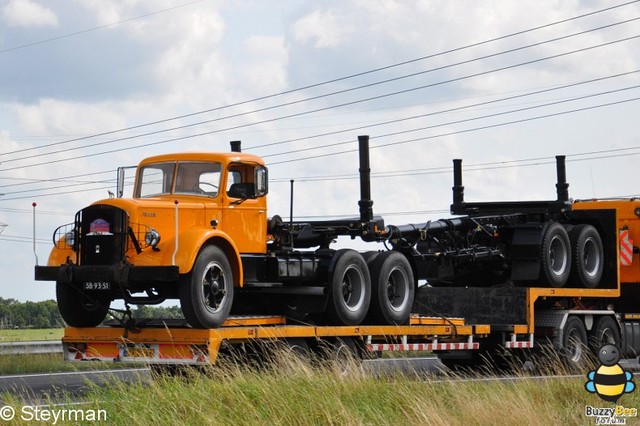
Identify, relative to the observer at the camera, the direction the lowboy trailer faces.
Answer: facing away from the viewer and to the right of the viewer
